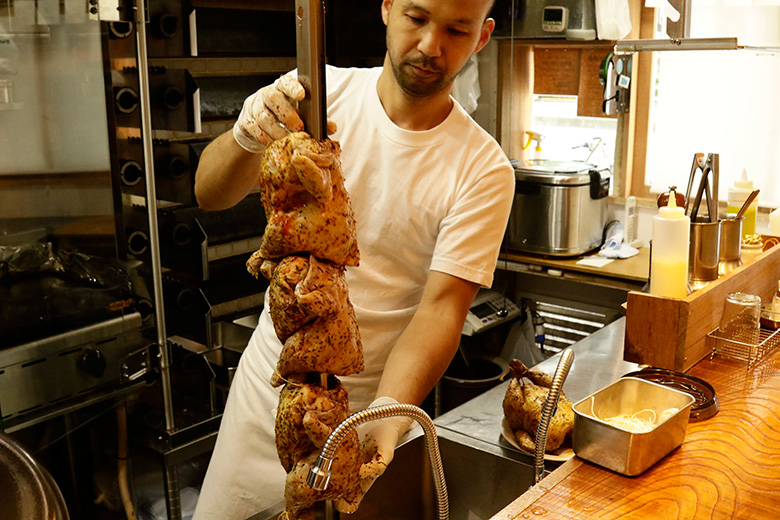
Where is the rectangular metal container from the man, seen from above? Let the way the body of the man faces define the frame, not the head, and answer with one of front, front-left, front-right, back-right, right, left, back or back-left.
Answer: front-left

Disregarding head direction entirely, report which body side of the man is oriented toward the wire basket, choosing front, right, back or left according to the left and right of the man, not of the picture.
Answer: left

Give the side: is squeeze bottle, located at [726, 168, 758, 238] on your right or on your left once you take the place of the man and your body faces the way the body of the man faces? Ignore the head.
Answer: on your left

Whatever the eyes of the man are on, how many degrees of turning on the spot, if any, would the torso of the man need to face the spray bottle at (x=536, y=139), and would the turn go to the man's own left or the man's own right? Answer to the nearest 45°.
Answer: approximately 180°

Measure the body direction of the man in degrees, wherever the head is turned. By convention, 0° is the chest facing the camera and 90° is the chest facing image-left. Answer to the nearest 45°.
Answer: approximately 0°

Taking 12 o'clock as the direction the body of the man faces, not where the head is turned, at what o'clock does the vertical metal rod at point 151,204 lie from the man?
The vertical metal rod is roughly at 4 o'clock from the man.
